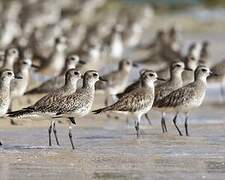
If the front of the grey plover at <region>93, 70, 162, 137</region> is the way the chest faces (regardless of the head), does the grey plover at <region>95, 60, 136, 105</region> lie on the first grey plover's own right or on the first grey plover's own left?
on the first grey plover's own left

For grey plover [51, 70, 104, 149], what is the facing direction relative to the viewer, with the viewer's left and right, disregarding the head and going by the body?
facing to the right of the viewer

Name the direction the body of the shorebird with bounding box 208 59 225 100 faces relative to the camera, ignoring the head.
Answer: to the viewer's right

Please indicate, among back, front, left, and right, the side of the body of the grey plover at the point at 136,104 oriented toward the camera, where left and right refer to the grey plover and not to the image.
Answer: right

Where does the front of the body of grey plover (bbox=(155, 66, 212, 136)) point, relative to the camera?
to the viewer's right

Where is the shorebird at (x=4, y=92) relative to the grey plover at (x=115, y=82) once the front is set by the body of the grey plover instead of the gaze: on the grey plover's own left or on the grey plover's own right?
on the grey plover's own right

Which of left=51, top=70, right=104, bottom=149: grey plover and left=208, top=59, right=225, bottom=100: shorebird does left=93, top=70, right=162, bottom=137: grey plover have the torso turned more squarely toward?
the shorebird

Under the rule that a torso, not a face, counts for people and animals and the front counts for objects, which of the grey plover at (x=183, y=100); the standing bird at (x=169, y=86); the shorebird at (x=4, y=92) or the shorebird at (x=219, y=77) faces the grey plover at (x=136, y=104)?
the shorebird at (x=4, y=92)

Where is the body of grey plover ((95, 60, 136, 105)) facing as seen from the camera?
to the viewer's right

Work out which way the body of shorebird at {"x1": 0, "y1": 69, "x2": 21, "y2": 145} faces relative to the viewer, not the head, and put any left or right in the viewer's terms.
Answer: facing to the right of the viewer
